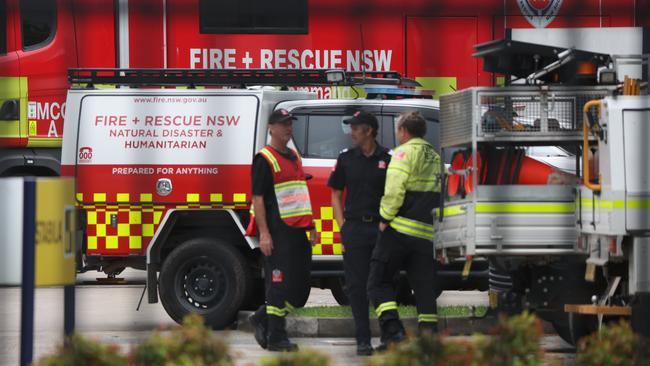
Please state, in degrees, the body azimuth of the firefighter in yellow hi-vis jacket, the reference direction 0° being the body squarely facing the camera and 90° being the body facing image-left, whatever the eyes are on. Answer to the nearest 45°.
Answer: approximately 135°

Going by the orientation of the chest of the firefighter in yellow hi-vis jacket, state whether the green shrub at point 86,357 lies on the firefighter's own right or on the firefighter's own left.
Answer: on the firefighter's own left

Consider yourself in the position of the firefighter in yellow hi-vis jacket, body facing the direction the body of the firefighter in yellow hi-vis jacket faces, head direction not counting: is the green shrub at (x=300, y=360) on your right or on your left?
on your left

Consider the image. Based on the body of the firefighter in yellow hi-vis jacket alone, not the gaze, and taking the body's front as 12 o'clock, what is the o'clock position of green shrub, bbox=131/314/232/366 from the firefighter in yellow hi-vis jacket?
The green shrub is roughly at 8 o'clock from the firefighter in yellow hi-vis jacket.

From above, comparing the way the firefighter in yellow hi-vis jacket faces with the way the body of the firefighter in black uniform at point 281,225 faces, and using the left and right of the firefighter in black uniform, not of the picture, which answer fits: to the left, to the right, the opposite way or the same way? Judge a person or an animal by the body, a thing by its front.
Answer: the opposite way

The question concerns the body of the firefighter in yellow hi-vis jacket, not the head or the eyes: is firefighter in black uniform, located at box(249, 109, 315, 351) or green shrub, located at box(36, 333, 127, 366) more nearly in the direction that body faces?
the firefighter in black uniform

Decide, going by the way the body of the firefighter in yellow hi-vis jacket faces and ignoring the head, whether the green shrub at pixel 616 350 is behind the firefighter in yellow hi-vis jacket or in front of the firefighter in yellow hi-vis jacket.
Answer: behind

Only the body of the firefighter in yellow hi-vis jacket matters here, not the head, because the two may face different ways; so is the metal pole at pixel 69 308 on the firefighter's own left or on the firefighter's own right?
on the firefighter's own left

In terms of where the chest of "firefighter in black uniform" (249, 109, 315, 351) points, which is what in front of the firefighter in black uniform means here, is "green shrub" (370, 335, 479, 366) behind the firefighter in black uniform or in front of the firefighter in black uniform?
in front

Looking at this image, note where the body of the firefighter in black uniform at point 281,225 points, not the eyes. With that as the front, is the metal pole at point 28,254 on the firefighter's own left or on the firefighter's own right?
on the firefighter's own right
